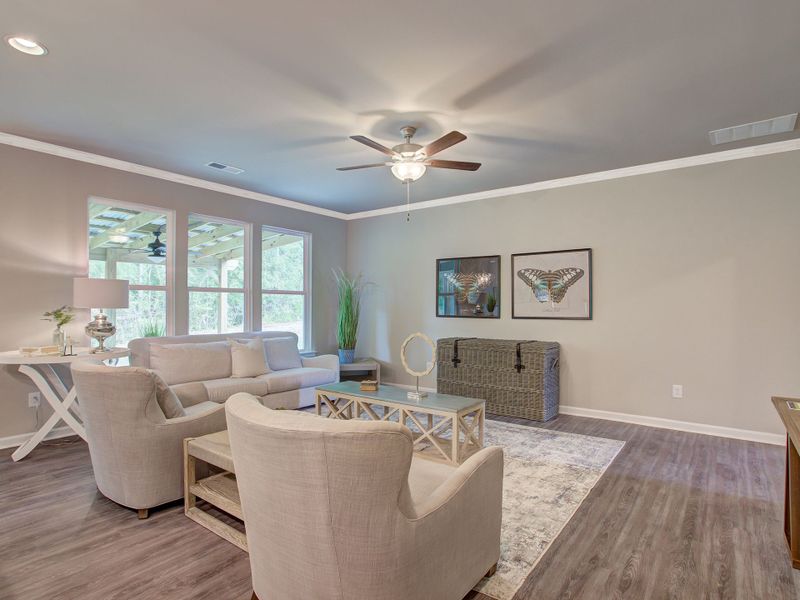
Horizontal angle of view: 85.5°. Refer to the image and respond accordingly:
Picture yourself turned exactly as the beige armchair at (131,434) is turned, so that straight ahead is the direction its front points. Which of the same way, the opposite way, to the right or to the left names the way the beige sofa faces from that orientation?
to the right

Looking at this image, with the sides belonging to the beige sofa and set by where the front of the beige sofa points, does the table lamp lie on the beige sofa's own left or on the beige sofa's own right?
on the beige sofa's own right

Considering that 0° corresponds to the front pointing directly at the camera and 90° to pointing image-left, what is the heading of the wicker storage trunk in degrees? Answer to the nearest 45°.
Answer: approximately 45°

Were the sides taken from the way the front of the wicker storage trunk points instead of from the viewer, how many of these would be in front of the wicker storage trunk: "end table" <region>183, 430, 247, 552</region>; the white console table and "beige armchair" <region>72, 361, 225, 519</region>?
3

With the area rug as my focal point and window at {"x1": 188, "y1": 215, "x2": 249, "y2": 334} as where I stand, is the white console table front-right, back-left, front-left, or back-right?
front-right

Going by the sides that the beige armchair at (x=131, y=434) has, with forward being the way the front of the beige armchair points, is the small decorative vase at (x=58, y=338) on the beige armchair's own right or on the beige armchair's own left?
on the beige armchair's own left

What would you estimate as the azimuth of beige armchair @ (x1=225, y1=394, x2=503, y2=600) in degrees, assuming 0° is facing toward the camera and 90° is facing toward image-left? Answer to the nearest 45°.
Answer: approximately 225°

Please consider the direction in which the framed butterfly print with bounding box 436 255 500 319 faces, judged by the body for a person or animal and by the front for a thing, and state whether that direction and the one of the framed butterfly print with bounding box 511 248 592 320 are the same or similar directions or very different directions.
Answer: same or similar directions

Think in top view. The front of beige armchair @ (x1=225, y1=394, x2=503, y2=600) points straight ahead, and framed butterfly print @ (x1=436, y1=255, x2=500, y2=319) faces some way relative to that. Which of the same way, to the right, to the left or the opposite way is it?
the opposite way

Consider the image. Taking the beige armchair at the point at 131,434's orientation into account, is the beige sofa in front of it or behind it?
in front

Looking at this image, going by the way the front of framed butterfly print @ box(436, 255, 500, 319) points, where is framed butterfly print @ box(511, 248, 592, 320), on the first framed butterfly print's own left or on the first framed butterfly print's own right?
on the first framed butterfly print's own left

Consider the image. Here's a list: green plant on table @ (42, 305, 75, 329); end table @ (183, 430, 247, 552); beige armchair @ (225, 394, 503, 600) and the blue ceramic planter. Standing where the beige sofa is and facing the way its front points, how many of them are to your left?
1

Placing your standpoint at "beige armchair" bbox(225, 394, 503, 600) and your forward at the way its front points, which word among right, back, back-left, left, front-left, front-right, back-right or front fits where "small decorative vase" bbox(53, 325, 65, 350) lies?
left

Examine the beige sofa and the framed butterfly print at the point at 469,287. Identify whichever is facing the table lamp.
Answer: the framed butterfly print
